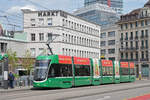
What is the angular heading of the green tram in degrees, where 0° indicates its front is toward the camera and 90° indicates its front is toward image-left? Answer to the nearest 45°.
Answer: approximately 45°

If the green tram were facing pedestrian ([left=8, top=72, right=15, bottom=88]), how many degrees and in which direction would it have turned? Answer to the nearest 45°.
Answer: approximately 45° to its right
